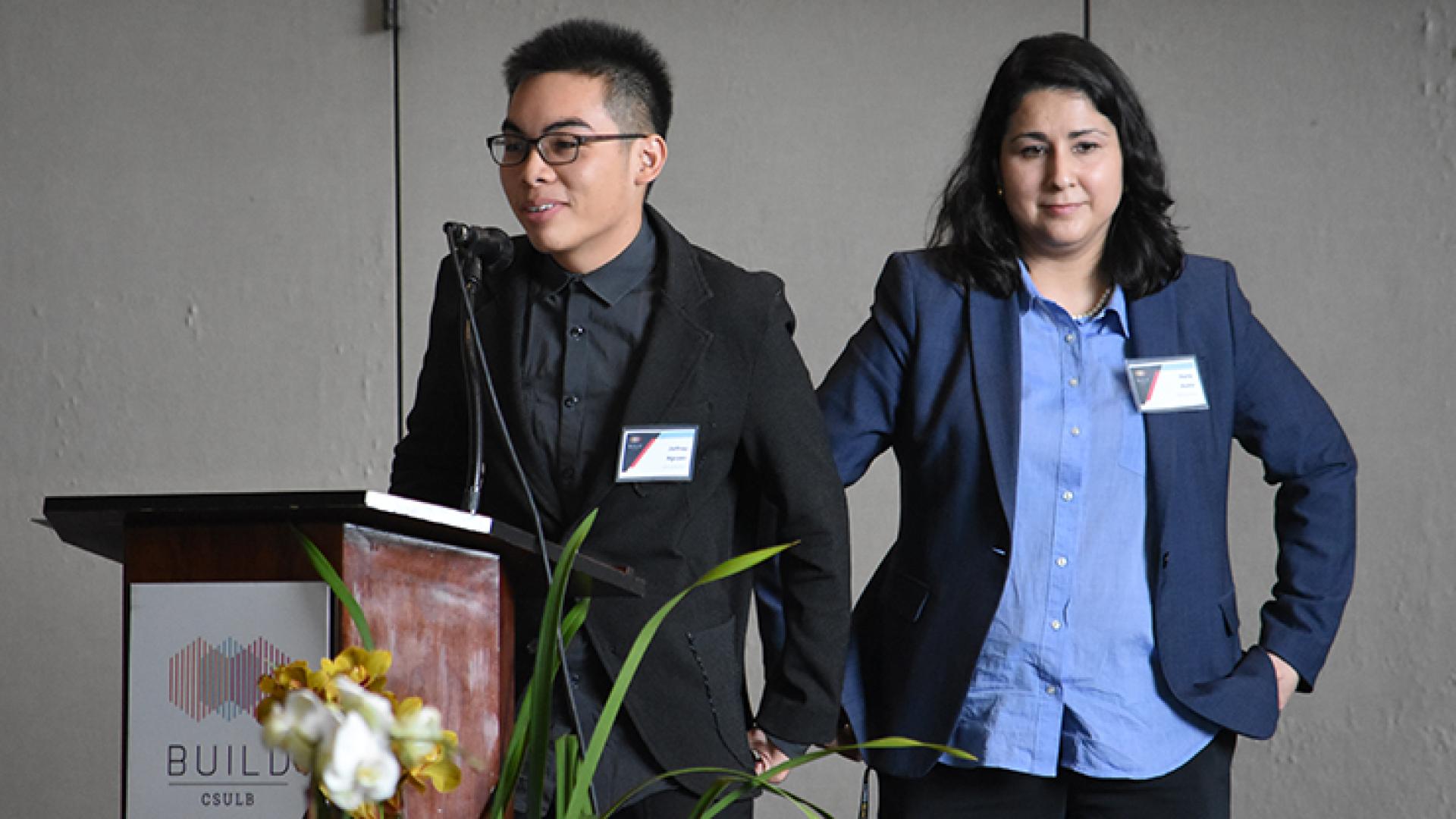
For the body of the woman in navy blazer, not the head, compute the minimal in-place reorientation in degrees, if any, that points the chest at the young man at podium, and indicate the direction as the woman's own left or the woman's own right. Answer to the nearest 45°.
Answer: approximately 45° to the woman's own right

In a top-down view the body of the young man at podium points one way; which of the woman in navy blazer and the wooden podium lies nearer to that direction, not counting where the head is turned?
the wooden podium

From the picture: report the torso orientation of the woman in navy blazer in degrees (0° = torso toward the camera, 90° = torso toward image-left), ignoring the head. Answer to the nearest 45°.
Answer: approximately 0°

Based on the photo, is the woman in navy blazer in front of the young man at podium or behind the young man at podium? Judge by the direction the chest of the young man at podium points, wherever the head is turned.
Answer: behind

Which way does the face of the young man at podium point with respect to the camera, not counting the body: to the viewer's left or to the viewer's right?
to the viewer's left

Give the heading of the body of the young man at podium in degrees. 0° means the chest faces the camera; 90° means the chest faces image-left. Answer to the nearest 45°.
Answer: approximately 45°
